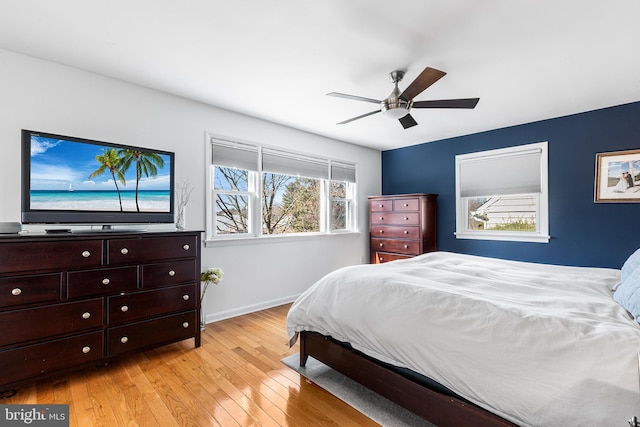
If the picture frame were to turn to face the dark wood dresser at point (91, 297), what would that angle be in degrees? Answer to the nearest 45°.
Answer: approximately 45° to its right

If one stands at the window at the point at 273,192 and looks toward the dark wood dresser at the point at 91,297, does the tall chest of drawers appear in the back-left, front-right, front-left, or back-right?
back-left

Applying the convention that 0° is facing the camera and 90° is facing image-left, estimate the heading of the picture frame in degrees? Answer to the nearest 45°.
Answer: approximately 0°

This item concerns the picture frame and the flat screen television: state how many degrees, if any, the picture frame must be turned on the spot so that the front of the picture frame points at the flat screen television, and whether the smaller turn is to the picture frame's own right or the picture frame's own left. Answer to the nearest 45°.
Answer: approximately 45° to the picture frame's own right

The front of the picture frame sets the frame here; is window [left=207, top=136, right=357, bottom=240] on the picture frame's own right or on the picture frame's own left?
on the picture frame's own right

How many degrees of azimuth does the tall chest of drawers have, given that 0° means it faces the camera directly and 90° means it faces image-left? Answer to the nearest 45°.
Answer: approximately 45°

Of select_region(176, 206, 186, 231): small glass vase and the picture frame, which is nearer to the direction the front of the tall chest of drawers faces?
the small glass vase

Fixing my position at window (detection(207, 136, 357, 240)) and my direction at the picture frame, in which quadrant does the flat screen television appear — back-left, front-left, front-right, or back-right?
back-right

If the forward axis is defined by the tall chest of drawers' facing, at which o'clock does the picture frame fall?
The picture frame is roughly at 8 o'clock from the tall chest of drawers.
